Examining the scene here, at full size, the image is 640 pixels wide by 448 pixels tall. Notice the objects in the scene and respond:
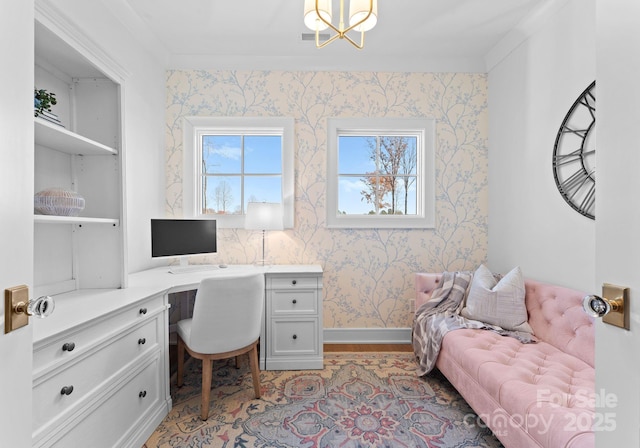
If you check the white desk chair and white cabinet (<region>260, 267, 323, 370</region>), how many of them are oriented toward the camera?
1

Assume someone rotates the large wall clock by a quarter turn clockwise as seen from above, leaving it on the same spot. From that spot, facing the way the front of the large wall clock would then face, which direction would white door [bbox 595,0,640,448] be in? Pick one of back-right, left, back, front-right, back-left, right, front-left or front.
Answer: back-left

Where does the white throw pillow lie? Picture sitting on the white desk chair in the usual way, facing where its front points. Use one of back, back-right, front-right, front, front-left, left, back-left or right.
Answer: back-right

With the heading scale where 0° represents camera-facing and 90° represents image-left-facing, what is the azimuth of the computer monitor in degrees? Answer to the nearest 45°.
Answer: approximately 315°

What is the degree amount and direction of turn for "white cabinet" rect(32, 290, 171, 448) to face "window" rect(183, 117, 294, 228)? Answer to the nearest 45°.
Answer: approximately 90° to its left

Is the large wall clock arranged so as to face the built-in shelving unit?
yes

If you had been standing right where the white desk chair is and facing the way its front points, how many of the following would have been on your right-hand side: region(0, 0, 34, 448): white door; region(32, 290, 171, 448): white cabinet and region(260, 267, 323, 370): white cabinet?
1

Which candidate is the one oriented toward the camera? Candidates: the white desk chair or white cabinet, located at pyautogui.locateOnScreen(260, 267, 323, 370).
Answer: the white cabinet

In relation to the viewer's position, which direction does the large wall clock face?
facing the viewer and to the left of the viewer

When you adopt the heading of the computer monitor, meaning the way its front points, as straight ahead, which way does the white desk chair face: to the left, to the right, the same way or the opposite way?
the opposite way

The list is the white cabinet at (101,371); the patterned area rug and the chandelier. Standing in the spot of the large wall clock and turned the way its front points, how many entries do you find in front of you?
3

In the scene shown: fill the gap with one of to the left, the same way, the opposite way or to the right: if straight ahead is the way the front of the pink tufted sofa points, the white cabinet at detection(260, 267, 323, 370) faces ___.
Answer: to the left

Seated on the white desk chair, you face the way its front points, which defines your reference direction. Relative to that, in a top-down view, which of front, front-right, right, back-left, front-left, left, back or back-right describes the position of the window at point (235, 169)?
front-right

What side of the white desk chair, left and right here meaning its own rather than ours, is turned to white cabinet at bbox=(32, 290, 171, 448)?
left

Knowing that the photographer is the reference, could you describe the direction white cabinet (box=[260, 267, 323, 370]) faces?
facing the viewer

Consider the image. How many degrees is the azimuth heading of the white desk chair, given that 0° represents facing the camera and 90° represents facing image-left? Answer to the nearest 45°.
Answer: approximately 135°

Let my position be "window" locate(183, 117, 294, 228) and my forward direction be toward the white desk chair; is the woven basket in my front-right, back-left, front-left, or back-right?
front-right

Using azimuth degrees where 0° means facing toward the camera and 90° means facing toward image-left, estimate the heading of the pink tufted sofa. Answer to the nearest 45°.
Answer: approximately 45°
